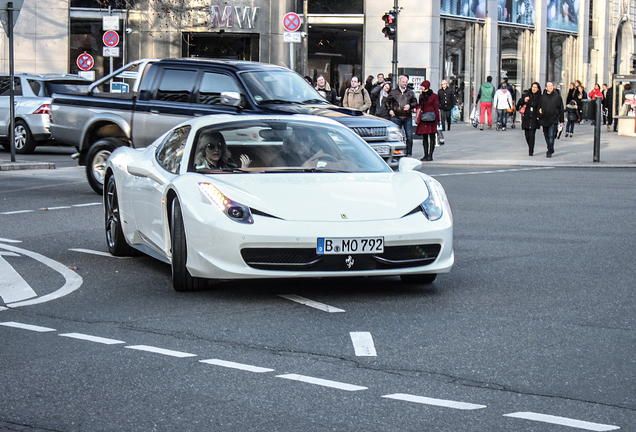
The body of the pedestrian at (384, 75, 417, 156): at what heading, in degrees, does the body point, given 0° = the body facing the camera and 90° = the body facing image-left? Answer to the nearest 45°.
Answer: approximately 0°

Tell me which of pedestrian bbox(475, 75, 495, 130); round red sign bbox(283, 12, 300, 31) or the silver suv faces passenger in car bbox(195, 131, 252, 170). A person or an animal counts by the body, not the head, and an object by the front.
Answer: the round red sign

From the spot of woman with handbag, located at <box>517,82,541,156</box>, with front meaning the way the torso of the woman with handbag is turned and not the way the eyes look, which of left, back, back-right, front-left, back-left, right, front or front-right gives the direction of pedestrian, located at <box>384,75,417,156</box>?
front-right

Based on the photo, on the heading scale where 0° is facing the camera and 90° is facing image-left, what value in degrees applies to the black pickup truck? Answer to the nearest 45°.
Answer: approximately 315°

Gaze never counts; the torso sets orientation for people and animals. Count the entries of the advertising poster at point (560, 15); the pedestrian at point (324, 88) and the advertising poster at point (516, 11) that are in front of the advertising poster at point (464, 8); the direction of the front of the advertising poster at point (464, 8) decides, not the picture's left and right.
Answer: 1

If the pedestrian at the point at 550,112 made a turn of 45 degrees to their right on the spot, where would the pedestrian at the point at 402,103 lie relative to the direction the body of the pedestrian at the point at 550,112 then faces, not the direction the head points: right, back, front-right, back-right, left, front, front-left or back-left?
front
